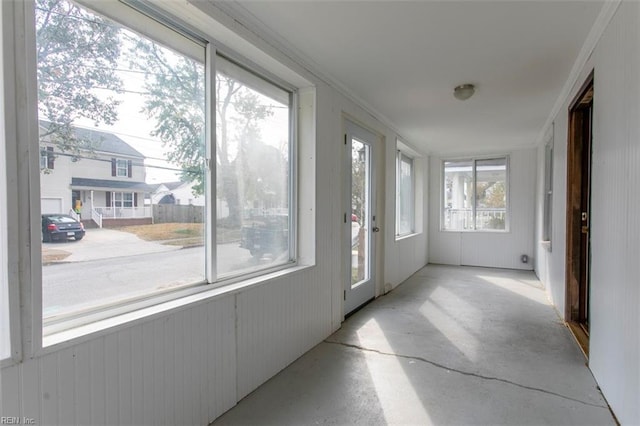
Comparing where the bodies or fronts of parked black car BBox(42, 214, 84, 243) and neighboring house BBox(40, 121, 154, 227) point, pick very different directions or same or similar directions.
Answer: very different directions

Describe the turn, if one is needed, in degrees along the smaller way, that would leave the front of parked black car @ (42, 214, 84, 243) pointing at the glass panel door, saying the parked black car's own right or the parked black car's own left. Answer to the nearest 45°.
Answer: approximately 135° to the parked black car's own right

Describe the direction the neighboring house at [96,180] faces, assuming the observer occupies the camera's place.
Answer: facing the viewer and to the right of the viewer

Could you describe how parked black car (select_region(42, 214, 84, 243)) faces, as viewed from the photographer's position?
facing away from the viewer and to the left of the viewer
